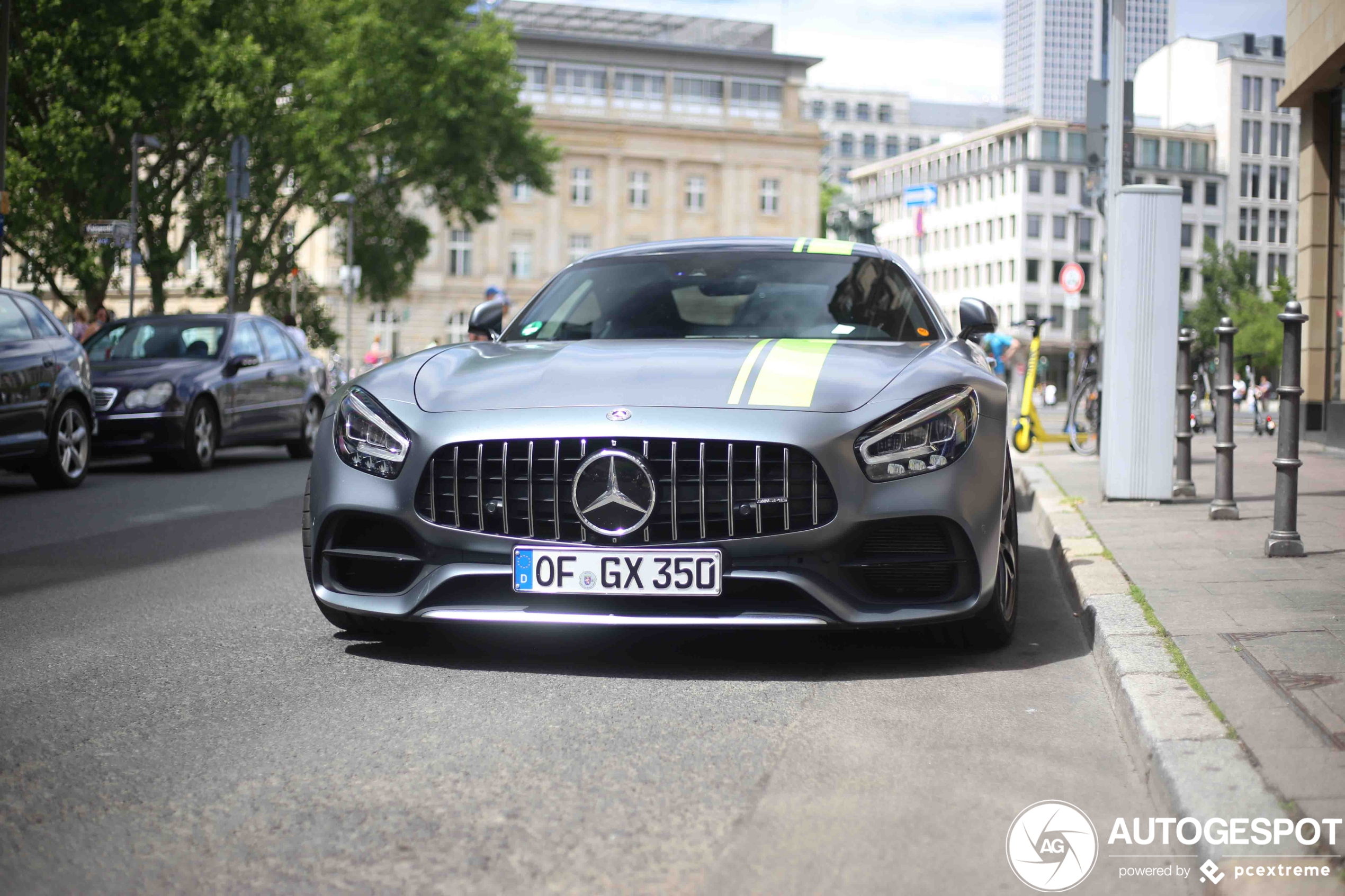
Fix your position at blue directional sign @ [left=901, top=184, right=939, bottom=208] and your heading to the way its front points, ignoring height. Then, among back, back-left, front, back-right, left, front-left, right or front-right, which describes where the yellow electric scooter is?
front

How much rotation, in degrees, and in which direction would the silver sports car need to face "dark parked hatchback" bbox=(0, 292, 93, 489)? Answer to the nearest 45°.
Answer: approximately 135° to its right

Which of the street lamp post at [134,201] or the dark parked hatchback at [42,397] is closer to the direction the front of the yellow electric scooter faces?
the dark parked hatchback

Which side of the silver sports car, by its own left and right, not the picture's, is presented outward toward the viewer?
front

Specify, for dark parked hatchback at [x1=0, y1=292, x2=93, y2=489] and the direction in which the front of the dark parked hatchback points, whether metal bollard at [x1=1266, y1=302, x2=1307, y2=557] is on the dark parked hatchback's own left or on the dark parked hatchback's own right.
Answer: on the dark parked hatchback's own left

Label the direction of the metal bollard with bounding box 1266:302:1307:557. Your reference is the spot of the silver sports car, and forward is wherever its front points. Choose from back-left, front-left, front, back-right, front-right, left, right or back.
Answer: back-left

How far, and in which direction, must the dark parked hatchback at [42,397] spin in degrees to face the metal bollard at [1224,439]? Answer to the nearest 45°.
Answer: approximately 90° to its left

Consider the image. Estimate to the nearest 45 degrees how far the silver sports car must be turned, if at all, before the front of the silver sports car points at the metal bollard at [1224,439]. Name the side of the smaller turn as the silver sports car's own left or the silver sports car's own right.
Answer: approximately 135° to the silver sports car's own left

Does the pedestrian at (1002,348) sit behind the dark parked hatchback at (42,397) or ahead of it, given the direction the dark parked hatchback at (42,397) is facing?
behind

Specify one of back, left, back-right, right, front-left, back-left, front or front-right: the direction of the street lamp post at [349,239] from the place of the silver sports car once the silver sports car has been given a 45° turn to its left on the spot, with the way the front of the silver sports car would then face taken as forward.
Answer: back-left

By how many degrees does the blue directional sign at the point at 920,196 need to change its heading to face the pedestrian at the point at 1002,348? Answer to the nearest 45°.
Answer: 0° — it already faces them

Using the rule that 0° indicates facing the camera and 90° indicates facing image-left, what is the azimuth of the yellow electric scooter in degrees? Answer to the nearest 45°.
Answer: approximately 45°

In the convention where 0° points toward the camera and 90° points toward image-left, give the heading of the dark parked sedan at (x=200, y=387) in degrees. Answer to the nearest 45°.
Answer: approximately 45°

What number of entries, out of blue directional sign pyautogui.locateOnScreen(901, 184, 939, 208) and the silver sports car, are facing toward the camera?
2
